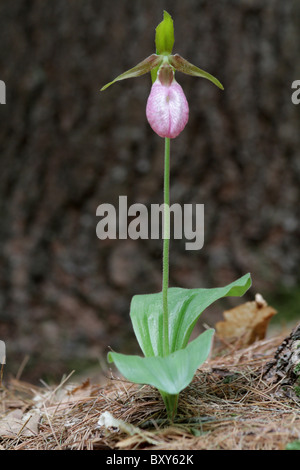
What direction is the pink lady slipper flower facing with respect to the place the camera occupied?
facing the viewer

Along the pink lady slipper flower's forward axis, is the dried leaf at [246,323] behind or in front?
behind
